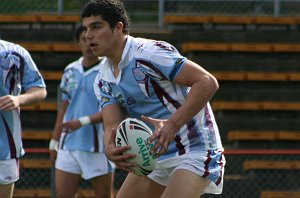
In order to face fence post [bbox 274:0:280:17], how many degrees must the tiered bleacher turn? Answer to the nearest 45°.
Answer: approximately 135° to its left

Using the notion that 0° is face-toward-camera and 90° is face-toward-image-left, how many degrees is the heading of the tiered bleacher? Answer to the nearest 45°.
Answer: approximately 0°

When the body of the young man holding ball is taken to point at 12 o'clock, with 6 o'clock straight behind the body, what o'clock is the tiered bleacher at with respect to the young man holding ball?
The tiered bleacher is roughly at 5 o'clock from the young man holding ball.

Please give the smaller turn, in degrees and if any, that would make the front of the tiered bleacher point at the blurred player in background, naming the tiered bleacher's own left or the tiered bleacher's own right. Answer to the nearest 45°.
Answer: approximately 45° to the tiered bleacher's own right

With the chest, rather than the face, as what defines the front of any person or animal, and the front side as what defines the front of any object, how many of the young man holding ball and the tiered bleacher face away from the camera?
0

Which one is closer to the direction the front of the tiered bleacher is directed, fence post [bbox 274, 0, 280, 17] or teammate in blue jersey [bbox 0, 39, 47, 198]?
the teammate in blue jersey

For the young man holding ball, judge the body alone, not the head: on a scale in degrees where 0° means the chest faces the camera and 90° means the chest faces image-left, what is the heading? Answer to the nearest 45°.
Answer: approximately 45°

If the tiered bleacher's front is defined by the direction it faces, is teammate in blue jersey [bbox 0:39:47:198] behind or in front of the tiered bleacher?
in front
